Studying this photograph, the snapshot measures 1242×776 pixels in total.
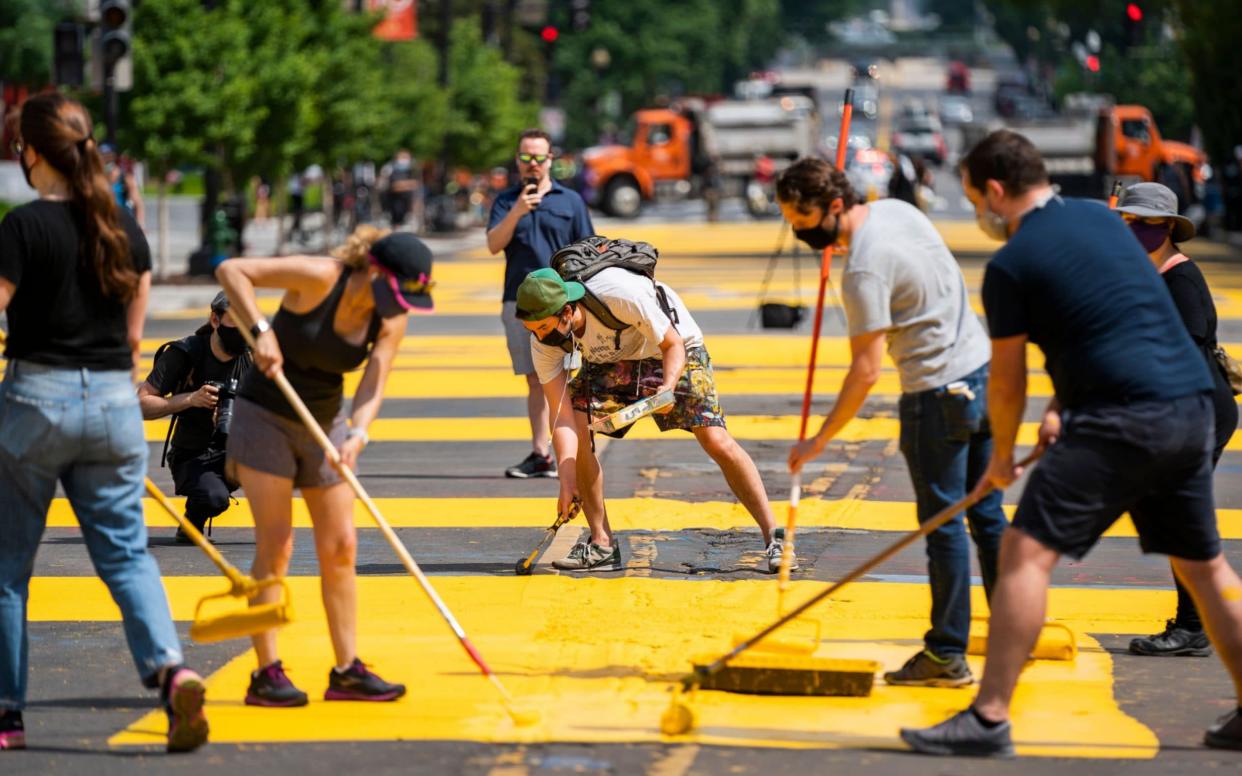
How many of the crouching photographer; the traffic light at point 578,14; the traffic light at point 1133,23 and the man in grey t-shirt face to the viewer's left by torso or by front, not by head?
1

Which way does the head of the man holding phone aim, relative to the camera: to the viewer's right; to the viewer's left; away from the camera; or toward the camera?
toward the camera

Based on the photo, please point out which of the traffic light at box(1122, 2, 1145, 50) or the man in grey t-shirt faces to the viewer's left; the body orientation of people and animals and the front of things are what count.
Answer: the man in grey t-shirt

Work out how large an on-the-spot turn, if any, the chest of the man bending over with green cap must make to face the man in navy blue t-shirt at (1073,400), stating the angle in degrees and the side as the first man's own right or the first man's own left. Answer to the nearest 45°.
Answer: approximately 90° to the first man's own left

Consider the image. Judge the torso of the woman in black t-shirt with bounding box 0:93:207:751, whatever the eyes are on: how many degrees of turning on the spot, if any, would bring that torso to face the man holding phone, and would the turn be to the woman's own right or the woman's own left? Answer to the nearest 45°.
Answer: approximately 90° to the woman's own right

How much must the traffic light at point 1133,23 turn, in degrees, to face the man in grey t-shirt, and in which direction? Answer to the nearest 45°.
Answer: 0° — it already faces them

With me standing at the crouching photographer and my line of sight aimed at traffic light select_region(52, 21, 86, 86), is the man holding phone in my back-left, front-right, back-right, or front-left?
front-right

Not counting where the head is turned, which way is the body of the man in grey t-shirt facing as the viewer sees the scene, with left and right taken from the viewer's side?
facing to the left of the viewer

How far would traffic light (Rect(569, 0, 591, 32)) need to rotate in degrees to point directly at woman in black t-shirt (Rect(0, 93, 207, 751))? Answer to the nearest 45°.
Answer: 0° — it already faces them

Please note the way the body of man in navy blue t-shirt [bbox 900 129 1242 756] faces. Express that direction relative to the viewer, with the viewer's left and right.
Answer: facing away from the viewer and to the left of the viewer

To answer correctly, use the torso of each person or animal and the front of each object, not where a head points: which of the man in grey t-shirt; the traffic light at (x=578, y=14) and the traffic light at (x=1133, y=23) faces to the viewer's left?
the man in grey t-shirt

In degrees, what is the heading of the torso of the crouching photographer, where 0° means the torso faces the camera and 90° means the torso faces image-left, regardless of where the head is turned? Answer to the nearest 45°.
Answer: approximately 315°

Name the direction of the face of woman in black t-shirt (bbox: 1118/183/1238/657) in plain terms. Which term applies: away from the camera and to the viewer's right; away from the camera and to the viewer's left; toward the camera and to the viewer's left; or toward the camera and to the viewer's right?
toward the camera and to the viewer's left

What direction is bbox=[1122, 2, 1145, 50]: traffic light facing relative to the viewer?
toward the camera

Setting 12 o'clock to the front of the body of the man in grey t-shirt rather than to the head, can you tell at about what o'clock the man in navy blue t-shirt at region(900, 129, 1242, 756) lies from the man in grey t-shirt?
The man in navy blue t-shirt is roughly at 8 o'clock from the man in grey t-shirt.

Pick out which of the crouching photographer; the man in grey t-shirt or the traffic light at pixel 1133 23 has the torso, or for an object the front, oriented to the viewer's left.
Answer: the man in grey t-shirt

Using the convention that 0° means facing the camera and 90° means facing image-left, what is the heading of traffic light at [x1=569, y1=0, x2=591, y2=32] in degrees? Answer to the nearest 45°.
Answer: approximately 0°

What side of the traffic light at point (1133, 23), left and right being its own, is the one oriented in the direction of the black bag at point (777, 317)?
front

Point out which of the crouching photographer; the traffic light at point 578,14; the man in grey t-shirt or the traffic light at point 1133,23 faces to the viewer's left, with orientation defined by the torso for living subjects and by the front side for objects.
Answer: the man in grey t-shirt

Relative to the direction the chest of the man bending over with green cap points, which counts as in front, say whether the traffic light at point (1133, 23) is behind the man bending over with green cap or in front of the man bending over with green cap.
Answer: behind

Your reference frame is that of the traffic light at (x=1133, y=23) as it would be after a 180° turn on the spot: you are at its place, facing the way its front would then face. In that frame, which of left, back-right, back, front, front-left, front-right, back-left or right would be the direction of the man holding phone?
back

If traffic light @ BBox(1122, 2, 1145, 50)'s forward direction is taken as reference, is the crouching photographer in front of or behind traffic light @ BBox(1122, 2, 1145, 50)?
in front
